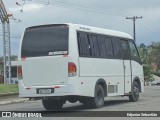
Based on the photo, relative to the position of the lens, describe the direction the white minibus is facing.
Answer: facing away from the viewer and to the right of the viewer
